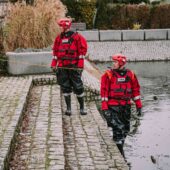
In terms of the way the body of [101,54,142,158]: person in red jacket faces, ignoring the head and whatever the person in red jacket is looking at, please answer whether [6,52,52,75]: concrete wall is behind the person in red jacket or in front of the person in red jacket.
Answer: behind

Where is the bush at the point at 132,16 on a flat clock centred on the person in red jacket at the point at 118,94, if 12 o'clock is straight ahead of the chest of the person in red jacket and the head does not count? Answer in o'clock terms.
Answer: The bush is roughly at 6 o'clock from the person in red jacket.

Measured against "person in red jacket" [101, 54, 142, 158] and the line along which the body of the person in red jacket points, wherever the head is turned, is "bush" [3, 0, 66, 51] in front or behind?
behind

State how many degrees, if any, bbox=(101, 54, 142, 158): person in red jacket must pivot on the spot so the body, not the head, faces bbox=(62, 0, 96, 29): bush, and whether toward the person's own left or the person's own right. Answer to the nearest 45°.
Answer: approximately 180°

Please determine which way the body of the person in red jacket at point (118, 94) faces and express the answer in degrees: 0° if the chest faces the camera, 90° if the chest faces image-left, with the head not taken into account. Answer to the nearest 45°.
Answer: approximately 0°

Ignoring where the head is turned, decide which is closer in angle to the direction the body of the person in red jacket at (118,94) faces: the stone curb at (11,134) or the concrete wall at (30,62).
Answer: the stone curb

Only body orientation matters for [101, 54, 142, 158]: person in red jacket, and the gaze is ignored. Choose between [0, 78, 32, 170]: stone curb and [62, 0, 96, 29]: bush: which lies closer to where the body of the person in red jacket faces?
the stone curb

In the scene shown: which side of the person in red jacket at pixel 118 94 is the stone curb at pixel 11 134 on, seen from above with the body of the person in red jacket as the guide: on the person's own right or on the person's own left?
on the person's own right

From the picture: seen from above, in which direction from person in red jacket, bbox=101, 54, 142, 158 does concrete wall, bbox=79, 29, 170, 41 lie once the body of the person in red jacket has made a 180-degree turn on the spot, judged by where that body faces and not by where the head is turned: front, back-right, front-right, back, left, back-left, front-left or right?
front
